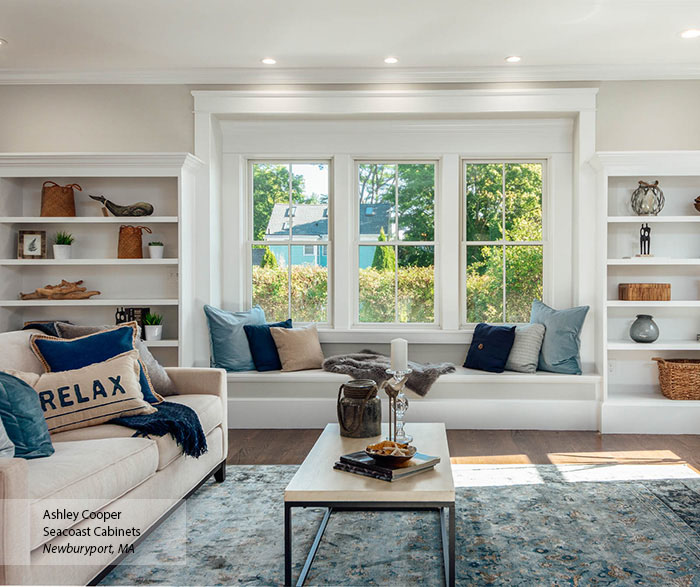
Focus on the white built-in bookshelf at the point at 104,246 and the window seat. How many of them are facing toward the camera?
2

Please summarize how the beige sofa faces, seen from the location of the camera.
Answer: facing the viewer and to the right of the viewer

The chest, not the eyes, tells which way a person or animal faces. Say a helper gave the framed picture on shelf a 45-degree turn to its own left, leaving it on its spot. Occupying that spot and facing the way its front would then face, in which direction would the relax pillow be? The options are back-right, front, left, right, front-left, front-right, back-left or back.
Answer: front-right

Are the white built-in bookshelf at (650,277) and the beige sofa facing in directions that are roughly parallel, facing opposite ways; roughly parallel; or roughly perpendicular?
roughly perpendicular

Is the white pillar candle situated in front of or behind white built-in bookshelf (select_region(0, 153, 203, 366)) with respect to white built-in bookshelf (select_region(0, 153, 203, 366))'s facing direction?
in front

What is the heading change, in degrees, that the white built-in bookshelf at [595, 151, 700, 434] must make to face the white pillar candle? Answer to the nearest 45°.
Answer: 0° — it already faces it

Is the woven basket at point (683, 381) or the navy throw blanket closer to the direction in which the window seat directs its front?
the navy throw blanket

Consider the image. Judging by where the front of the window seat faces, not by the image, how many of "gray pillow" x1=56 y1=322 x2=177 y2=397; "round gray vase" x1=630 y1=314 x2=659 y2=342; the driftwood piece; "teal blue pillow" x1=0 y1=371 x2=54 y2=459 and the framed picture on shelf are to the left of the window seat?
1

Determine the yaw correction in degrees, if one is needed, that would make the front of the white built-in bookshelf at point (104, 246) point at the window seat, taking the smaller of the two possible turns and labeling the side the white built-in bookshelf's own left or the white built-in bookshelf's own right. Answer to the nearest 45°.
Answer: approximately 45° to the white built-in bookshelf's own left

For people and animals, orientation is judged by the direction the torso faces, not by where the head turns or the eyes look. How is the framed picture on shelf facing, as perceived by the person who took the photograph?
facing the viewer

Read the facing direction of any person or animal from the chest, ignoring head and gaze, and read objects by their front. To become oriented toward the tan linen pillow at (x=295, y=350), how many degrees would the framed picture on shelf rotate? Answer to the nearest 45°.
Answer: approximately 45° to its left

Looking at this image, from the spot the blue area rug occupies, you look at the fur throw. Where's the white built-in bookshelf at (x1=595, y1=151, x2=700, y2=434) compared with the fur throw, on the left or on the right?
right

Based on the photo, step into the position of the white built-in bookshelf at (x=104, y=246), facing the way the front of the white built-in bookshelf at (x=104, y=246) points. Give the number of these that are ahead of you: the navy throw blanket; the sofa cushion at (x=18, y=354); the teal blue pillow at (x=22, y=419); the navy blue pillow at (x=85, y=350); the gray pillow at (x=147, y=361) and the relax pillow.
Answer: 6

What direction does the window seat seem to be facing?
toward the camera

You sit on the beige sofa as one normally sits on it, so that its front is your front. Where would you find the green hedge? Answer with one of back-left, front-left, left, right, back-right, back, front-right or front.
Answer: left

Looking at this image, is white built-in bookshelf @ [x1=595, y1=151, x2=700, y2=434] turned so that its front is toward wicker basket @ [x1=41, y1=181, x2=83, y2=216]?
no

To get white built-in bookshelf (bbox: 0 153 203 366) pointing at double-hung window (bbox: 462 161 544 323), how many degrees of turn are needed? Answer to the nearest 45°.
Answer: approximately 90° to its left

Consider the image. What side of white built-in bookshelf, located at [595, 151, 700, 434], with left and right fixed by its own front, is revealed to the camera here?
front
